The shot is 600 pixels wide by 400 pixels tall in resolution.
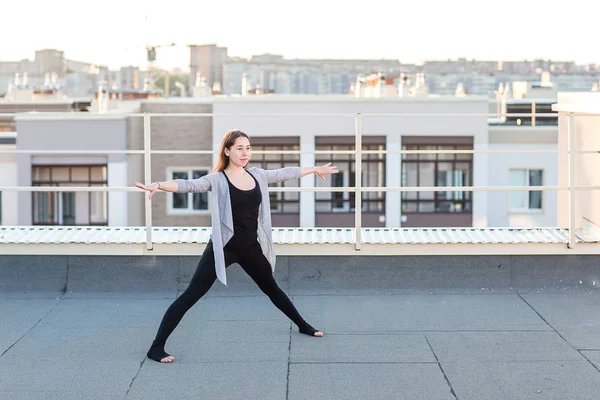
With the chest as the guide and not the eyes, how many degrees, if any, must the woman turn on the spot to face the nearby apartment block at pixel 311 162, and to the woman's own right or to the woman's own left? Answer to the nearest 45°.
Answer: approximately 135° to the woman's own left

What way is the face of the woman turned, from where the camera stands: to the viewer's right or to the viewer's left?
to the viewer's right
